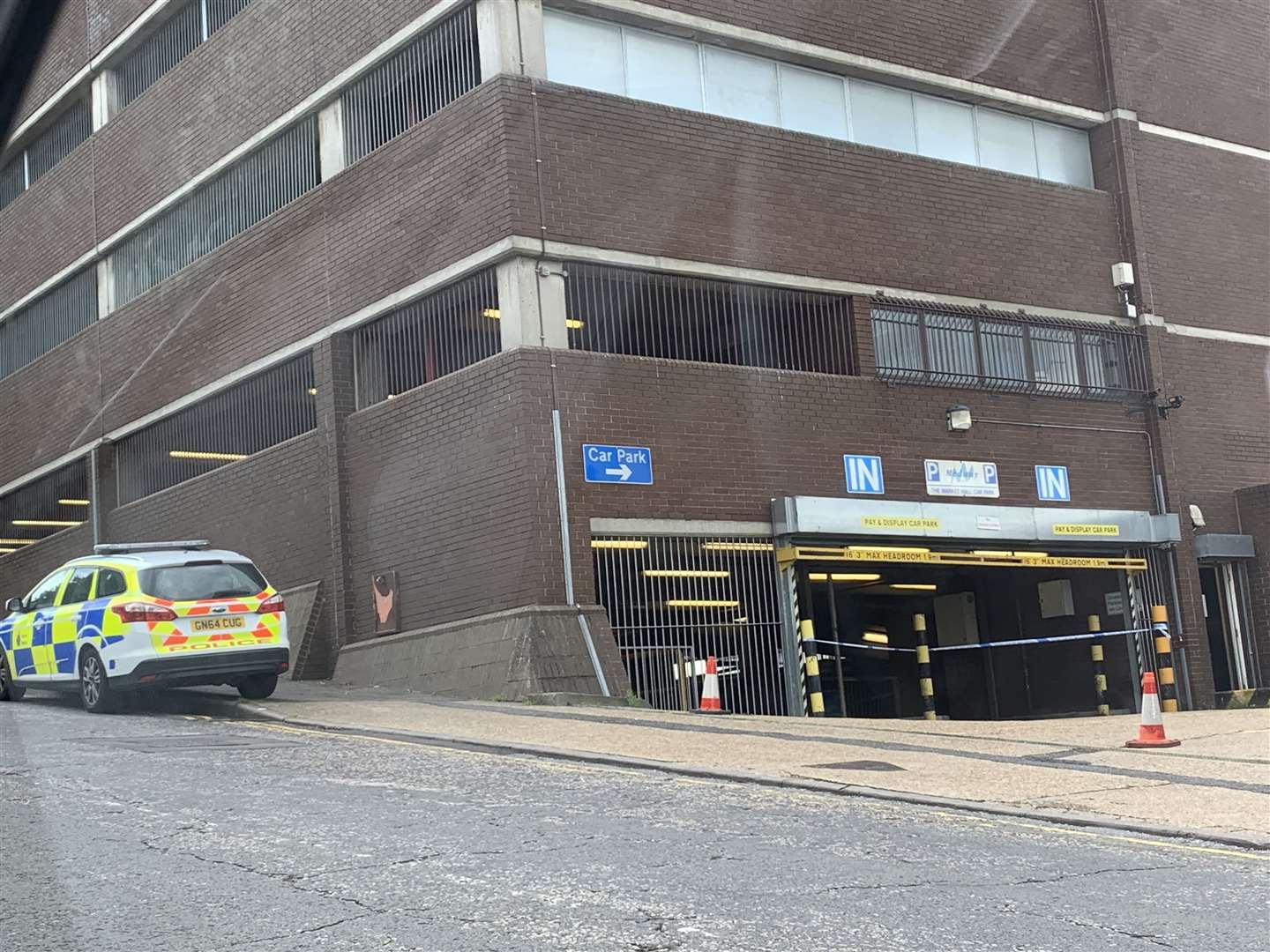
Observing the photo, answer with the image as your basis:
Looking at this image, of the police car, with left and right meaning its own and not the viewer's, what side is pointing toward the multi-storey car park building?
right

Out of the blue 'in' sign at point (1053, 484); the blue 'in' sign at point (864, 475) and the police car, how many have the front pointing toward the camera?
2

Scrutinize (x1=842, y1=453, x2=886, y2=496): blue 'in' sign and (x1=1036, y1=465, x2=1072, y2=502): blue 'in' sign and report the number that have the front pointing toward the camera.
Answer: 2

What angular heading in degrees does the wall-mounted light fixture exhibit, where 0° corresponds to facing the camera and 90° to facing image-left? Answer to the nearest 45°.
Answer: approximately 0°

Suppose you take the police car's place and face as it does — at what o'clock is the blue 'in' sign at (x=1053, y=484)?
The blue 'in' sign is roughly at 4 o'clock from the police car.

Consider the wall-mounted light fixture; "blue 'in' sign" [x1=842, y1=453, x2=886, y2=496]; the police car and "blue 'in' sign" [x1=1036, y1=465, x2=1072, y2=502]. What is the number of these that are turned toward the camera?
3

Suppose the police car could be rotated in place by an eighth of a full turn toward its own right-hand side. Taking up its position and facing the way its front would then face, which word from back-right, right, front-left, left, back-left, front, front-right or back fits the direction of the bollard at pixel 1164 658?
right

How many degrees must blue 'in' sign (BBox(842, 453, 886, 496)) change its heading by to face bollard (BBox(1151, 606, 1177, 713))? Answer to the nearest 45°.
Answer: approximately 135° to its left

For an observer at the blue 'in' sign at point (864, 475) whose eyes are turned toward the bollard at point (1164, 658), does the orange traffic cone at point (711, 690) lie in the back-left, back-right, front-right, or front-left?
back-right

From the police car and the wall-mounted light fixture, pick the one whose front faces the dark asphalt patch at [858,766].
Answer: the wall-mounted light fixture

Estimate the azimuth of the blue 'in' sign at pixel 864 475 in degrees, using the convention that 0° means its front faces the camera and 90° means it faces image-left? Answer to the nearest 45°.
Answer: approximately 0°

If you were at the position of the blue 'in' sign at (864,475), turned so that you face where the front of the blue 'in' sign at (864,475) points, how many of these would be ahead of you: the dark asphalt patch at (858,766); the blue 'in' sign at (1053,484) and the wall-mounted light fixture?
1

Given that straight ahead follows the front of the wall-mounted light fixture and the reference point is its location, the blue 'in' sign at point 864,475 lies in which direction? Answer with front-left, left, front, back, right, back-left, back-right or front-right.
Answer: front-right

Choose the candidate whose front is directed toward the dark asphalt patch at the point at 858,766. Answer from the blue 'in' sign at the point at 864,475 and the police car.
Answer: the blue 'in' sign
